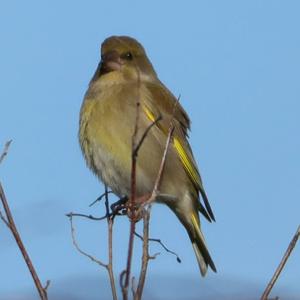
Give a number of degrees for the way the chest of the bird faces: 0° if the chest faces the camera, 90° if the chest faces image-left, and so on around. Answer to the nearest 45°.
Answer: approximately 45°
